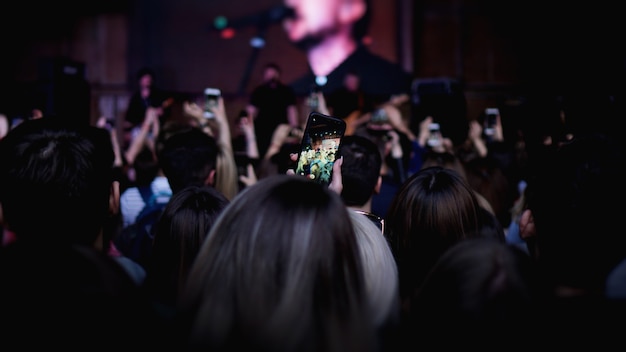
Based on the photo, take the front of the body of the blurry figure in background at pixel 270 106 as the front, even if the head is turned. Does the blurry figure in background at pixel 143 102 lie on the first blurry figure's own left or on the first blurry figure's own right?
on the first blurry figure's own right

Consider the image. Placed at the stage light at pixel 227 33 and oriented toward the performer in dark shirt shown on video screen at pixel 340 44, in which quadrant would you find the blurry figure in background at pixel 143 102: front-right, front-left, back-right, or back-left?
back-right

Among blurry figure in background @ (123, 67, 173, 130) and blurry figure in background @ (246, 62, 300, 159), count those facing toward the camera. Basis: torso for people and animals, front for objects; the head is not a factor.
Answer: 2

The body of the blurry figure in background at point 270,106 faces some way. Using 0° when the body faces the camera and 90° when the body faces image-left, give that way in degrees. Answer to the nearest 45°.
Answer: approximately 0°

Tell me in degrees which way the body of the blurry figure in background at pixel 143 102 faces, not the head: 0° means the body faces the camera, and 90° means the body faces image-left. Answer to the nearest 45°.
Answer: approximately 0°

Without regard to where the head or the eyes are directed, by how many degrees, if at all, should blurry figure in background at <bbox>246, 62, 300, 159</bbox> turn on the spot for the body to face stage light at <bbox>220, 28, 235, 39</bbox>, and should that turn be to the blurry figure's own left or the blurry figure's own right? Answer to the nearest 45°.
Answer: approximately 135° to the blurry figure's own right
